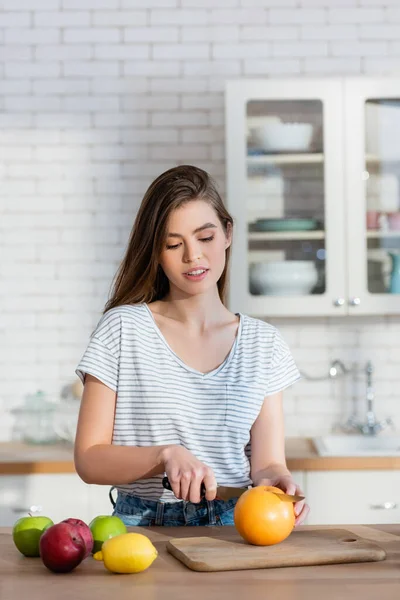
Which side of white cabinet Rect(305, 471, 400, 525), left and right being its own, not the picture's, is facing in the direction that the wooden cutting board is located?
front

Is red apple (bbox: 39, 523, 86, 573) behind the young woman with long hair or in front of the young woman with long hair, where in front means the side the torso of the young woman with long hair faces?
in front

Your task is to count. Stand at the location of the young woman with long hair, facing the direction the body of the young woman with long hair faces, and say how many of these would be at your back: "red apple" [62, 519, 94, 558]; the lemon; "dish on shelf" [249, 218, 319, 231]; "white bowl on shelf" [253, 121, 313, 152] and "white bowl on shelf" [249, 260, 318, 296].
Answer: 3

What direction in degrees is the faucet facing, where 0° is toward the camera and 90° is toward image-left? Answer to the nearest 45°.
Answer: approximately 0°

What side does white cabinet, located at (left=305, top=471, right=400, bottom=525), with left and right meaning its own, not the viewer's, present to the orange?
front

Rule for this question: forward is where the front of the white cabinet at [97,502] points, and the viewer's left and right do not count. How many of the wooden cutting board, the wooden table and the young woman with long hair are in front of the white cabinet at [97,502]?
3
